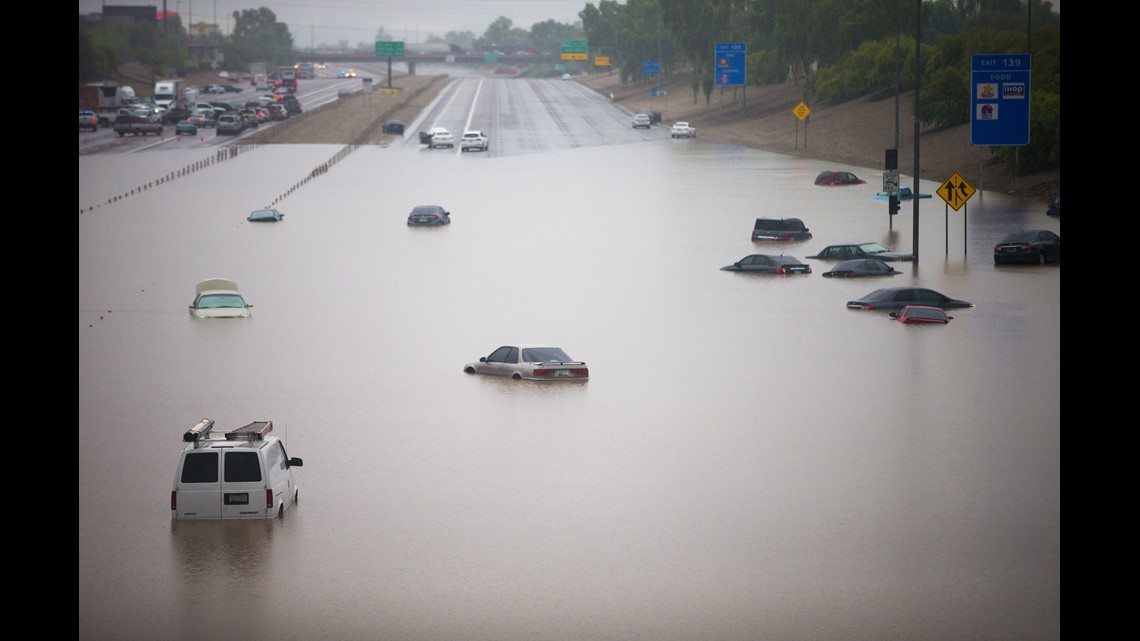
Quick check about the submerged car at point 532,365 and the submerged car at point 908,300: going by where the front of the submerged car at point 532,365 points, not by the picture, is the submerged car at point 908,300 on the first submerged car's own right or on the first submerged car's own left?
on the first submerged car's own right

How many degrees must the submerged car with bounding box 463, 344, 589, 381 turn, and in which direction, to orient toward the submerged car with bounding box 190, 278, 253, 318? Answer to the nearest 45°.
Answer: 0° — it already faces it

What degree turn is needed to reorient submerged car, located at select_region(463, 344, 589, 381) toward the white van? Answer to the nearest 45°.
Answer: approximately 135° to its left

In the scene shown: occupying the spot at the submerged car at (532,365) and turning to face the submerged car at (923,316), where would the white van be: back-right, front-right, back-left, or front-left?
back-right

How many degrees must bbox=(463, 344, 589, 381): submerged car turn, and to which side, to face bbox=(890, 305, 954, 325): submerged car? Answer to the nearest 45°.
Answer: approximately 90° to its right

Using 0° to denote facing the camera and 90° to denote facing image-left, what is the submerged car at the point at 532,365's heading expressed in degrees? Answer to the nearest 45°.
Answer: approximately 135°
